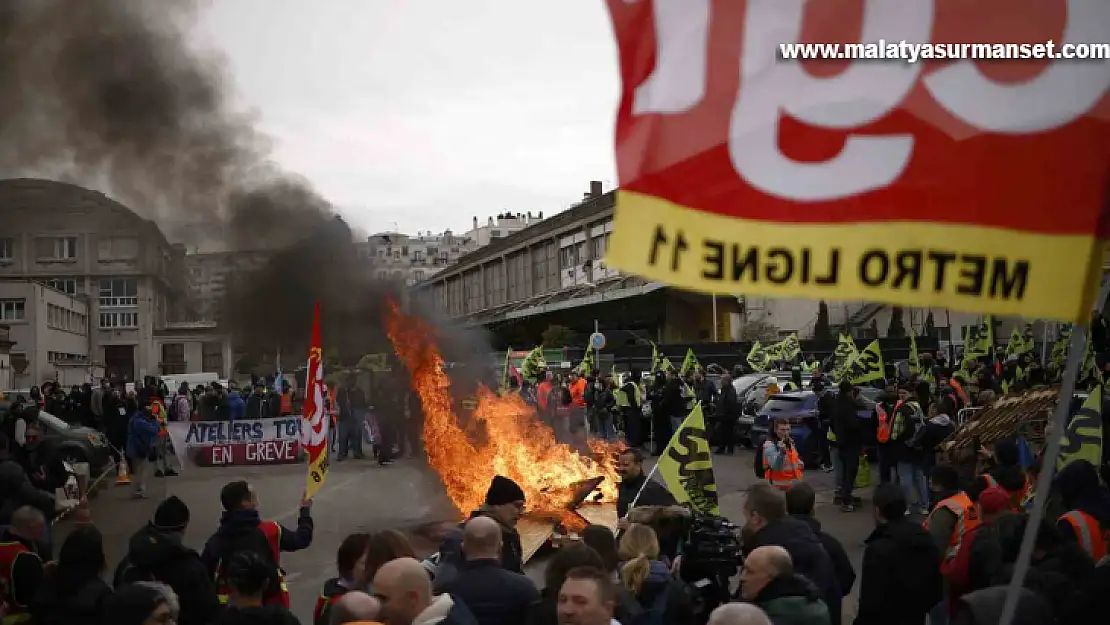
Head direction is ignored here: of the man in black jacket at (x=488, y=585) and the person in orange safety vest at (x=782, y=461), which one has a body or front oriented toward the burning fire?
the man in black jacket

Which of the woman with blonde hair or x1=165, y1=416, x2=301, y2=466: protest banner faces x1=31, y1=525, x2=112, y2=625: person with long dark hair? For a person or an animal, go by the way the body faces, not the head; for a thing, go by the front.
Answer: the protest banner

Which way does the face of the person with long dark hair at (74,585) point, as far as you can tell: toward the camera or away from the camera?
away from the camera

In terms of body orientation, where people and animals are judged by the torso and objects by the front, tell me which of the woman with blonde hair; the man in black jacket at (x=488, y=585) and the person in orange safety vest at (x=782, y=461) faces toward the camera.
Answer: the person in orange safety vest

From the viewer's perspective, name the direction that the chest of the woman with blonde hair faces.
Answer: away from the camera

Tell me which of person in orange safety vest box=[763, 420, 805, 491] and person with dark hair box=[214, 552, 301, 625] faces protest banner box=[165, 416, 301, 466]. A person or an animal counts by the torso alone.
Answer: the person with dark hair

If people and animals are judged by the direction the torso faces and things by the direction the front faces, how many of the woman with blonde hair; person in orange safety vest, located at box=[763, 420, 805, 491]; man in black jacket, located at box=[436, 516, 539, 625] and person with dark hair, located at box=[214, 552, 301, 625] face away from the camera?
3

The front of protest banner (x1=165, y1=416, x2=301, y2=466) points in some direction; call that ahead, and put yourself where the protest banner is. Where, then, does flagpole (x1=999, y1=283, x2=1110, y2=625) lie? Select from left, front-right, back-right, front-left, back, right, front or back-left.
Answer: front

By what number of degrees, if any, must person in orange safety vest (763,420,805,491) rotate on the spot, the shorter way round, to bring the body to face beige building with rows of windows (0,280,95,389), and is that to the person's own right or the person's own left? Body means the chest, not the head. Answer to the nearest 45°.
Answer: approximately 135° to the person's own right

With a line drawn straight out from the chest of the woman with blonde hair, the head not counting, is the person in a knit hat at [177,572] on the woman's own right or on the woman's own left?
on the woman's own left

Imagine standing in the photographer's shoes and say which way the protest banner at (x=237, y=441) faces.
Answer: facing the viewer

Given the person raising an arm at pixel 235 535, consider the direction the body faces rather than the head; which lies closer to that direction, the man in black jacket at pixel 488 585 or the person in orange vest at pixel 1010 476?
the person in orange vest

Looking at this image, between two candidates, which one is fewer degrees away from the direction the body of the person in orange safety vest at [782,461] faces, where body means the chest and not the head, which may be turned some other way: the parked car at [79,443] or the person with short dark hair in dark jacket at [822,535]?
the person with short dark hair in dark jacket

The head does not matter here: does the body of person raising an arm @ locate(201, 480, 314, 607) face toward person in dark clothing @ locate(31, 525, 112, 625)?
no

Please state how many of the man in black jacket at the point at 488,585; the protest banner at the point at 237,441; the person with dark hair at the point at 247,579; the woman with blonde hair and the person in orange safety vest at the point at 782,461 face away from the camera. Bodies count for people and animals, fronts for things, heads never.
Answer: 3

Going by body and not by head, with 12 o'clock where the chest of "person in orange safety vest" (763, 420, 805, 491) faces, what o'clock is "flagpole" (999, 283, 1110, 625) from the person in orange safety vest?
The flagpole is roughly at 12 o'clock from the person in orange safety vest.

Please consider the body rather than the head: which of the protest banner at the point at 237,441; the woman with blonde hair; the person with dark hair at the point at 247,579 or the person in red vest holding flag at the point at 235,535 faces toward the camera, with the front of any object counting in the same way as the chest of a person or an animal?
the protest banner

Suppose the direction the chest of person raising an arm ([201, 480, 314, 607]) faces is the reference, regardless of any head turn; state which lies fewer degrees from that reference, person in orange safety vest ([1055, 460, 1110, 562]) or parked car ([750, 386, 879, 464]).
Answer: the parked car

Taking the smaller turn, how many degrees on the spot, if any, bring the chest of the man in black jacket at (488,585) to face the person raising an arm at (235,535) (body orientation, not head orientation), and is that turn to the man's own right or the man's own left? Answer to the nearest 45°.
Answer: approximately 45° to the man's own left

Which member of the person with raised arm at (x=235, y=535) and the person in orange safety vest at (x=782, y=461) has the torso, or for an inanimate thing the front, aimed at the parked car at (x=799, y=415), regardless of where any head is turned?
the person with raised arm

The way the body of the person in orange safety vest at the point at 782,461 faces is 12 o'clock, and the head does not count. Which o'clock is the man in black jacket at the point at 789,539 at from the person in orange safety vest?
The man in black jacket is roughly at 12 o'clock from the person in orange safety vest.

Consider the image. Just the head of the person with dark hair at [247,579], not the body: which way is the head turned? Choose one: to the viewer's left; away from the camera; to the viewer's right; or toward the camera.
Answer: away from the camera

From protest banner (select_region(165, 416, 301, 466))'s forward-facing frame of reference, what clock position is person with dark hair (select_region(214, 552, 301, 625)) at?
The person with dark hair is roughly at 12 o'clock from the protest banner.
